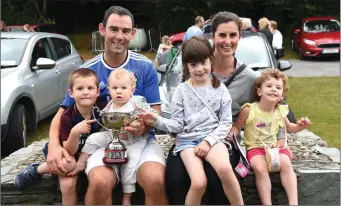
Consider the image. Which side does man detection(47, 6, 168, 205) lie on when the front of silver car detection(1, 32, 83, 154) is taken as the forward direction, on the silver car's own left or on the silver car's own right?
on the silver car's own left

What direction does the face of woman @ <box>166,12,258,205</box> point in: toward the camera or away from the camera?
toward the camera

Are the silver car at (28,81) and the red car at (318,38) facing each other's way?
no

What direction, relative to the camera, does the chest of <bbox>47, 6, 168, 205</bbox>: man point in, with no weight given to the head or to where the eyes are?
toward the camera

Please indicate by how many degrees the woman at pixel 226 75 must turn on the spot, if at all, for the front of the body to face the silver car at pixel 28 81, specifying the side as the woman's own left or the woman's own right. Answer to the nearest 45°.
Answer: approximately 135° to the woman's own right

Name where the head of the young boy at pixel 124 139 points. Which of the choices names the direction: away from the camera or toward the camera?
toward the camera

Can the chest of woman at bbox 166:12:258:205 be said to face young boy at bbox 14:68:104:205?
no

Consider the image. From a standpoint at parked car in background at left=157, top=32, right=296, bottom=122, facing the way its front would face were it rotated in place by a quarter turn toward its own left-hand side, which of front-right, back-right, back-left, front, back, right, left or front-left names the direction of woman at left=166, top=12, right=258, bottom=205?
right

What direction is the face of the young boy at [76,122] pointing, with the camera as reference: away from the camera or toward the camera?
toward the camera

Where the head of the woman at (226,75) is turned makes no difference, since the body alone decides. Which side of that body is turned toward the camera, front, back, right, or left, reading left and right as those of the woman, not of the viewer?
front

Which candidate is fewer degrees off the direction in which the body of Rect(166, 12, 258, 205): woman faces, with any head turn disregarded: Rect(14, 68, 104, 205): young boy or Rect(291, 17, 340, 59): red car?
the young boy

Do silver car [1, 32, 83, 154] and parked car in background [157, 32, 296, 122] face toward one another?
no

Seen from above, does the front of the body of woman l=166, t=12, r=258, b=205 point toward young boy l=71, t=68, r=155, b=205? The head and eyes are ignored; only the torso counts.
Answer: no

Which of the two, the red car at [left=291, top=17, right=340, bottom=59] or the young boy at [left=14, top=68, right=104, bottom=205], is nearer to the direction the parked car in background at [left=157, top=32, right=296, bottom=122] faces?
the young boy
